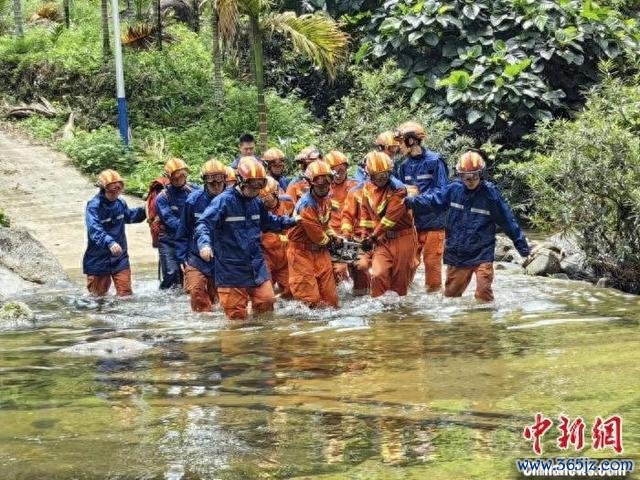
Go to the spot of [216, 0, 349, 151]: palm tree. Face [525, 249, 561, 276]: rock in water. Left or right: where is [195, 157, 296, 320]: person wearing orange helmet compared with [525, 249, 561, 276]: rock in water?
right

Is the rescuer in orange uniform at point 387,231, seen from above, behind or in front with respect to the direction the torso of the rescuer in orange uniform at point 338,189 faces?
in front

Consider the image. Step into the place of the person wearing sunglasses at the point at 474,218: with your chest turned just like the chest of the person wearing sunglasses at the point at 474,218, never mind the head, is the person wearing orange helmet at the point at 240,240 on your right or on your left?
on your right

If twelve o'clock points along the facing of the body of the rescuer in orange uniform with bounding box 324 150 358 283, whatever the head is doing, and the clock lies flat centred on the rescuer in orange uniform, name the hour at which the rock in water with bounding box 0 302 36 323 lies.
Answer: The rock in water is roughly at 2 o'clock from the rescuer in orange uniform.

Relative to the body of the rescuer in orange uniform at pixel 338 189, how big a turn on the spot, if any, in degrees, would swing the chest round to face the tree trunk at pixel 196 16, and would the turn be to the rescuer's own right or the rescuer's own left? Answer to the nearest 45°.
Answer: approximately 180°

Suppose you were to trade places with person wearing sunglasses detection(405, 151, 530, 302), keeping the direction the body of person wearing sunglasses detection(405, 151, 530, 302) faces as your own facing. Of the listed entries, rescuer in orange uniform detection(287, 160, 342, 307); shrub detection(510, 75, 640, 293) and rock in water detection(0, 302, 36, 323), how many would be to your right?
2

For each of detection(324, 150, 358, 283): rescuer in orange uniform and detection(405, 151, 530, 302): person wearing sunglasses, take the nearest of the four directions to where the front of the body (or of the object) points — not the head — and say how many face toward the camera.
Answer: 2

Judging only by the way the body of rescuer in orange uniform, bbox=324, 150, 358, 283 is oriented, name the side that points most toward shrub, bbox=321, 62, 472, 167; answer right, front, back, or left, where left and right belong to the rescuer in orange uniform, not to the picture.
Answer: back

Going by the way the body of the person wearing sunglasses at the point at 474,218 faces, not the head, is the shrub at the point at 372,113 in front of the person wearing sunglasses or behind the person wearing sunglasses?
behind

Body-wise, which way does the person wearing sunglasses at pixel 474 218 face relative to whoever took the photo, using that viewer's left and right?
facing the viewer

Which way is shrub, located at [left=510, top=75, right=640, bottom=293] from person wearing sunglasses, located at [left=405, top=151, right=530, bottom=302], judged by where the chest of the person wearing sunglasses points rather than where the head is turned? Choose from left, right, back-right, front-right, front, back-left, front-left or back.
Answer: back-left
